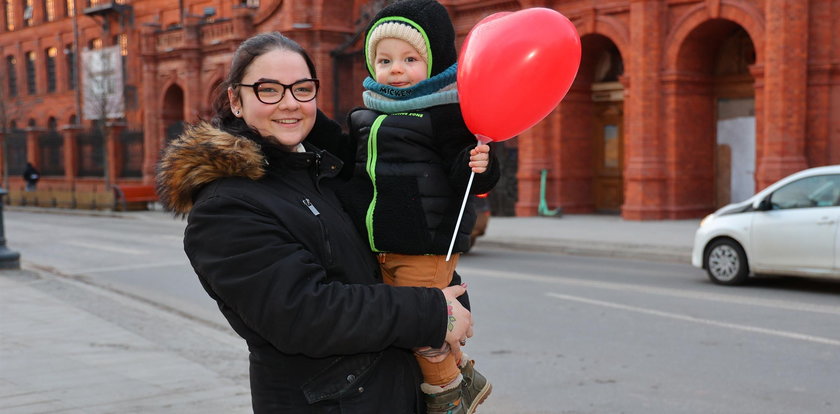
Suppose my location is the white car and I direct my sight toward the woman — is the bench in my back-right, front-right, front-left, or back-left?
back-right

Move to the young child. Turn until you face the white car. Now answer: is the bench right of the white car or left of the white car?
left

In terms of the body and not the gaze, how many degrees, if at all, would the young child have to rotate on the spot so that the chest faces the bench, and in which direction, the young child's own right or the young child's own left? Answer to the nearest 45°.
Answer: approximately 135° to the young child's own right

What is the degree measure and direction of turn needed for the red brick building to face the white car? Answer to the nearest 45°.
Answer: approximately 45° to its left

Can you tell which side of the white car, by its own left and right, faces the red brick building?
right

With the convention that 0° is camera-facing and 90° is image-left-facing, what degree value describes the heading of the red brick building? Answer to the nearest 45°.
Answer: approximately 45°

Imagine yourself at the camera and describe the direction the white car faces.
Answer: facing to the left of the viewer

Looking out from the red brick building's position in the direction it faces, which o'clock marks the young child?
The young child is roughly at 11 o'clock from the red brick building.

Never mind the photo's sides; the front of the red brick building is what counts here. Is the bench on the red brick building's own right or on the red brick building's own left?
on the red brick building's own right

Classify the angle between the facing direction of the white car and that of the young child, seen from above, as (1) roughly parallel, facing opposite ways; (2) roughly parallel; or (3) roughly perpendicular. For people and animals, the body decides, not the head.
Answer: roughly perpendicular

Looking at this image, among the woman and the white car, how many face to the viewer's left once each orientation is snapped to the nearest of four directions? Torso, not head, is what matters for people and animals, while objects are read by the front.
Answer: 1
